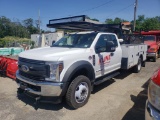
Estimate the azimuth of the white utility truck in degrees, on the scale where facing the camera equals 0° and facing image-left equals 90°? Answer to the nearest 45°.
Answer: approximately 45°

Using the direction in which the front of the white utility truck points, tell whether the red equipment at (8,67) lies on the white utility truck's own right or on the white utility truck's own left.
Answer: on the white utility truck's own right
